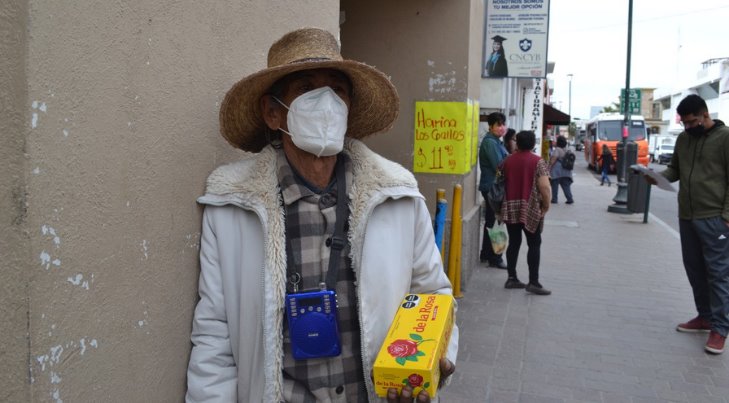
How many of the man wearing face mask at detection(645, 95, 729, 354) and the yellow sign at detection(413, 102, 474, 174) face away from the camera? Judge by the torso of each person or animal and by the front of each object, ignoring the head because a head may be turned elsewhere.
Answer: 0

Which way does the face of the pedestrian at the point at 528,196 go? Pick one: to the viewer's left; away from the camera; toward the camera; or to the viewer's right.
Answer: away from the camera

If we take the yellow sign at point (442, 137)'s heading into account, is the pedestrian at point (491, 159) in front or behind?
behind

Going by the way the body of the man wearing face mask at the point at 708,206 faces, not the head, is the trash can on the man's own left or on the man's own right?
on the man's own right

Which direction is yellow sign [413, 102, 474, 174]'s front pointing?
toward the camera

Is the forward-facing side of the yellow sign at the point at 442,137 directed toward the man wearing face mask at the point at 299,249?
yes

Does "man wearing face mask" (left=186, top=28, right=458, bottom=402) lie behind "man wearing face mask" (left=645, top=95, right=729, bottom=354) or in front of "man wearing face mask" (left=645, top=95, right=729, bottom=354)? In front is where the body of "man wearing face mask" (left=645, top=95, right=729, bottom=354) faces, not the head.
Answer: in front

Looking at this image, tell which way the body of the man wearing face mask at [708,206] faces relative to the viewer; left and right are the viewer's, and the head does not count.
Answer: facing the viewer and to the left of the viewer

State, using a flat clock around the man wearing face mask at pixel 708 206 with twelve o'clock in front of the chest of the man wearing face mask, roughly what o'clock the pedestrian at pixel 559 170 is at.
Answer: The pedestrian is roughly at 4 o'clock from the man wearing face mask.

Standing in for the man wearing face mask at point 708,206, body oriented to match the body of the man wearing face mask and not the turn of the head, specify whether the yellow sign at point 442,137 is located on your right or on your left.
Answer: on your right

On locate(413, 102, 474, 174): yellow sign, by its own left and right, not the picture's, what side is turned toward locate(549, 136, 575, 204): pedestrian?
back

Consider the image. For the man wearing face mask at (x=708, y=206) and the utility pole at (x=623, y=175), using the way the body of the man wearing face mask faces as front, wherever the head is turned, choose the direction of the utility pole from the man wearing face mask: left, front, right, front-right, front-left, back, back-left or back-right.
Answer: back-right
